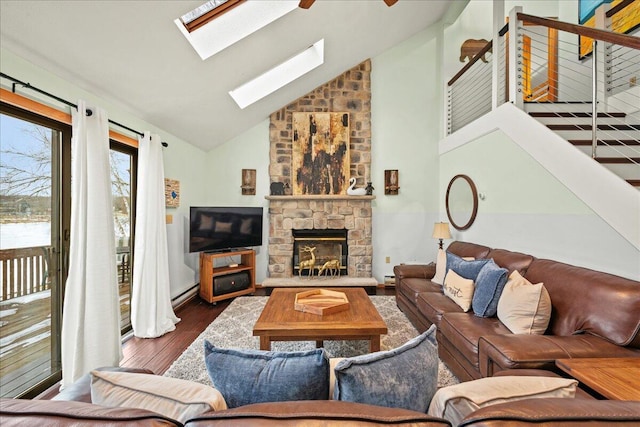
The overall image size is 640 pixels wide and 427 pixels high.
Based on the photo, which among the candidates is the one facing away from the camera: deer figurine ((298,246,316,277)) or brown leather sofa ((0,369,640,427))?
the brown leather sofa

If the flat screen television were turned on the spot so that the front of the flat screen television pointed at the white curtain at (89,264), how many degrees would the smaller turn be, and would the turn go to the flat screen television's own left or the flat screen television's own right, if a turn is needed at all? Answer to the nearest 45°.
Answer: approximately 90° to the flat screen television's own right

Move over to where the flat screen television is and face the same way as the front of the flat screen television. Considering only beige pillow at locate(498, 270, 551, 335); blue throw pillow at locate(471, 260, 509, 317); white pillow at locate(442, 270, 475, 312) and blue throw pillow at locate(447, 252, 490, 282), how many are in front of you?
4

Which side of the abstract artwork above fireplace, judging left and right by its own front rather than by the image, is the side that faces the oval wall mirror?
left

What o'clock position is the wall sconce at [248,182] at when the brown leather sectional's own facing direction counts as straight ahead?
The wall sconce is roughly at 2 o'clock from the brown leather sectional.

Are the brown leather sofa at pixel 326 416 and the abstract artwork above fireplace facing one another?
yes

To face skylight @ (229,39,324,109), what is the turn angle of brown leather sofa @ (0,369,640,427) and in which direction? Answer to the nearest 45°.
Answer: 0° — it already faces it

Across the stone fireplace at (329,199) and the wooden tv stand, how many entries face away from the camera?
0

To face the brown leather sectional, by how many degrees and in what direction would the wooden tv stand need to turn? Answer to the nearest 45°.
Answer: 0° — it already faces it

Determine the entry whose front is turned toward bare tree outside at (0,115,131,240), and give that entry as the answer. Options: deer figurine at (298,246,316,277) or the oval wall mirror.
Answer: the oval wall mirror

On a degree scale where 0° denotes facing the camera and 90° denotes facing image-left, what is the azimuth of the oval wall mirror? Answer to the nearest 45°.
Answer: approximately 45°

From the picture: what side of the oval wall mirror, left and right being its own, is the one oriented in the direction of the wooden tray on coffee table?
front

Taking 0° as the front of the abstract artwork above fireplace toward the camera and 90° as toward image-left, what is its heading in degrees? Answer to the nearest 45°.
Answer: approximately 0°

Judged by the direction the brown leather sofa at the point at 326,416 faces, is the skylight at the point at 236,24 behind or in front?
in front

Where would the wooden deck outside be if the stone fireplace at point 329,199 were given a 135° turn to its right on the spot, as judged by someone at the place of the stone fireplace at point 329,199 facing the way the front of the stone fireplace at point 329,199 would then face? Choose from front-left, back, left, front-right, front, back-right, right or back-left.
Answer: left

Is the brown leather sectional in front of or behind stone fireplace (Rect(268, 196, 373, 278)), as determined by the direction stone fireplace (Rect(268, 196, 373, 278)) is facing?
in front

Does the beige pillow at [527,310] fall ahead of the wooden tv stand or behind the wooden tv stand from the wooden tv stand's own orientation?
ahead
